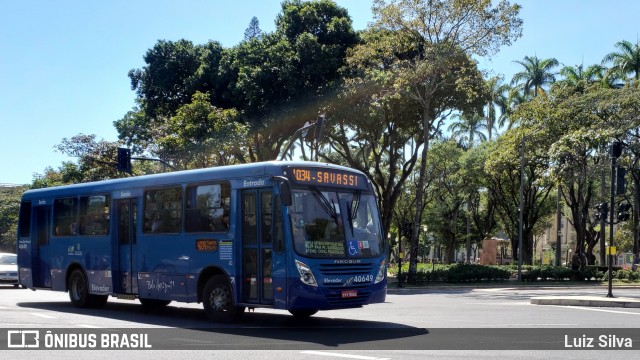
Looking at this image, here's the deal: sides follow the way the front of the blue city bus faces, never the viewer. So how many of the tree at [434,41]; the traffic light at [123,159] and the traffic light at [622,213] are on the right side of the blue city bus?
0

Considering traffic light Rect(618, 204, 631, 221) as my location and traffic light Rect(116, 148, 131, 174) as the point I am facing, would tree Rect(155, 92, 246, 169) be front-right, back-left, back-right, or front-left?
front-right

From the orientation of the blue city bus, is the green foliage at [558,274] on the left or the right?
on its left

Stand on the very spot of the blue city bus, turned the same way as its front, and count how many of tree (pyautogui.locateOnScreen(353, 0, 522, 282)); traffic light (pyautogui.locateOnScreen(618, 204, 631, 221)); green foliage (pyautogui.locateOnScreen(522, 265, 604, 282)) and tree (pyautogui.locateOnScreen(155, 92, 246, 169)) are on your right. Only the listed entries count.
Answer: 0

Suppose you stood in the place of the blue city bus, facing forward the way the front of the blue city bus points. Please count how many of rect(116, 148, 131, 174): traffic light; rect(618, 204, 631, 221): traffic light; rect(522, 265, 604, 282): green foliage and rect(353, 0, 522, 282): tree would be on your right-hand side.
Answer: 0

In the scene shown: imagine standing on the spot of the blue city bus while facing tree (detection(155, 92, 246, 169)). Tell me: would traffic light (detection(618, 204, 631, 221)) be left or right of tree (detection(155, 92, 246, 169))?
right

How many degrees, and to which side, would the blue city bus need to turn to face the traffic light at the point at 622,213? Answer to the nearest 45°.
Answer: approximately 90° to its left

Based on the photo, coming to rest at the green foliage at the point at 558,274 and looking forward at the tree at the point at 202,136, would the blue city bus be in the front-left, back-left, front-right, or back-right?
front-left

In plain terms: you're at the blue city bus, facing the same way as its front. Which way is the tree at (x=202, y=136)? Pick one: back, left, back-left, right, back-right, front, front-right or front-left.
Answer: back-left

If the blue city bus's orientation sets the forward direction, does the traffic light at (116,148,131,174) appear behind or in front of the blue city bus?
behind

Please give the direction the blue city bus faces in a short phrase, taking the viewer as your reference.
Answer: facing the viewer and to the right of the viewer

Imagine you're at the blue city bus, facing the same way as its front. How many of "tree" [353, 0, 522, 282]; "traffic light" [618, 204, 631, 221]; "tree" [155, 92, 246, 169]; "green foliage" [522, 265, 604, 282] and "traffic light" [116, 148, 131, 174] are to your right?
0

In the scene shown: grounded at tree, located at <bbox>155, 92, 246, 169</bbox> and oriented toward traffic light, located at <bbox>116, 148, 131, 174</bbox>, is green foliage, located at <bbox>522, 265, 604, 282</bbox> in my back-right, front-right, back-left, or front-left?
back-left

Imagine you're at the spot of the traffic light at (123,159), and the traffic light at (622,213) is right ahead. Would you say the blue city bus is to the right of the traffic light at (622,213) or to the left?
right
